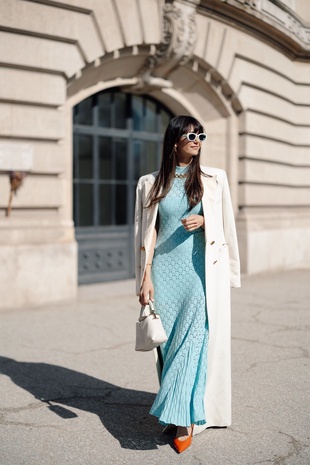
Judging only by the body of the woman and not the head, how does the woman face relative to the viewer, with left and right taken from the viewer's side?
facing the viewer
